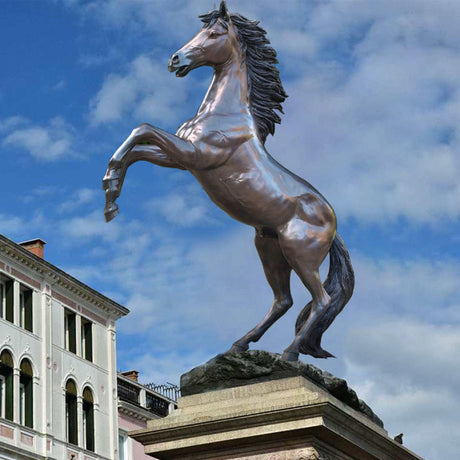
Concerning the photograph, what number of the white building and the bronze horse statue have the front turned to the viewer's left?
1

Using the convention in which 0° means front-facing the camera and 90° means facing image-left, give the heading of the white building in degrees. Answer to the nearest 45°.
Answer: approximately 315°

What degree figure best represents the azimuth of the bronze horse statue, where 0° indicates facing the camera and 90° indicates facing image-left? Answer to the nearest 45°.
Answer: approximately 90°

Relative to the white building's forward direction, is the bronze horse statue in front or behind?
in front
